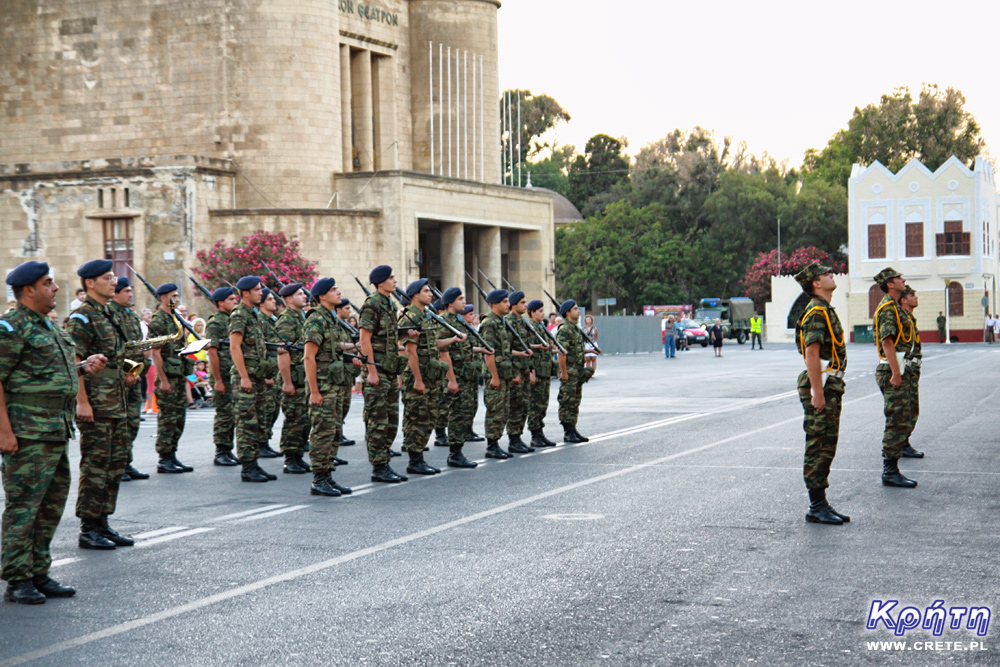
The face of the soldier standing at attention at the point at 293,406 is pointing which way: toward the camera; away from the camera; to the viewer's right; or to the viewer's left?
to the viewer's right

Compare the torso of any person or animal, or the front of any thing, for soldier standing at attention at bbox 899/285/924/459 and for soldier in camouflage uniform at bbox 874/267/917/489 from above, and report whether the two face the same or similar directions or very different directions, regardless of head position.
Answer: same or similar directions

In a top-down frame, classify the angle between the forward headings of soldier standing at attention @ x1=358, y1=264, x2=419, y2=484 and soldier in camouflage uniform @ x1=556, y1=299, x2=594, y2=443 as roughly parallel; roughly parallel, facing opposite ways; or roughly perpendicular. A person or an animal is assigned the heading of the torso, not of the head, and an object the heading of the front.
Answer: roughly parallel

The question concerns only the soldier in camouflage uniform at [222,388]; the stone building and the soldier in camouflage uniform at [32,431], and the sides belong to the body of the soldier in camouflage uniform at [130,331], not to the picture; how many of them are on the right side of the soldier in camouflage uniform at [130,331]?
1

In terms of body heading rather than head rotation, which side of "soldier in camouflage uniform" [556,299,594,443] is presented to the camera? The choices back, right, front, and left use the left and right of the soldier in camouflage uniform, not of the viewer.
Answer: right

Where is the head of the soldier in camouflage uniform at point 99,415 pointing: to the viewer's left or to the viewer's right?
to the viewer's right

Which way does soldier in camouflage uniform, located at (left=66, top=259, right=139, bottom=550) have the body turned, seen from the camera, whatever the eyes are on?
to the viewer's right

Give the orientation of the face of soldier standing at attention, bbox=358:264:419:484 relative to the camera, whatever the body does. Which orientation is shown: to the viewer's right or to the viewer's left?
to the viewer's right

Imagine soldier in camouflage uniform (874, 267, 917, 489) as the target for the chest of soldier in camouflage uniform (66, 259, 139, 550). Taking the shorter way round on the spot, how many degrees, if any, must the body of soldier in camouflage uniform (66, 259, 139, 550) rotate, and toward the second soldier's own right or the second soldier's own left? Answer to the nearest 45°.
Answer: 0° — they already face them

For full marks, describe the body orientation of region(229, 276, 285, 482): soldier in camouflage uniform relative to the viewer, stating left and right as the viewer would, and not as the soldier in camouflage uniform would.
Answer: facing to the right of the viewer

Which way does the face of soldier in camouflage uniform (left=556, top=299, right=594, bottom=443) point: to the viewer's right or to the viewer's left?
to the viewer's right

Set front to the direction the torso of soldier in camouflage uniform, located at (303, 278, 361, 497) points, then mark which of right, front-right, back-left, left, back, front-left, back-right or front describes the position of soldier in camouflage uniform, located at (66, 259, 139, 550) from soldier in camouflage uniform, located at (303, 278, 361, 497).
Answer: back-right

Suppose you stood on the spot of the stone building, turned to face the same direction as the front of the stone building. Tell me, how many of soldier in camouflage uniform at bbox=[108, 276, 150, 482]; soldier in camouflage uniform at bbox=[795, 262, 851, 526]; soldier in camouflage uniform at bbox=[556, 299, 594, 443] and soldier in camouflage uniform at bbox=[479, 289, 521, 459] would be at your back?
0

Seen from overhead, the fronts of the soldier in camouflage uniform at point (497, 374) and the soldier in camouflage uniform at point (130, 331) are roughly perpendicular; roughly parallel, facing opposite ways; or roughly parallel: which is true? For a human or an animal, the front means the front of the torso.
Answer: roughly parallel
